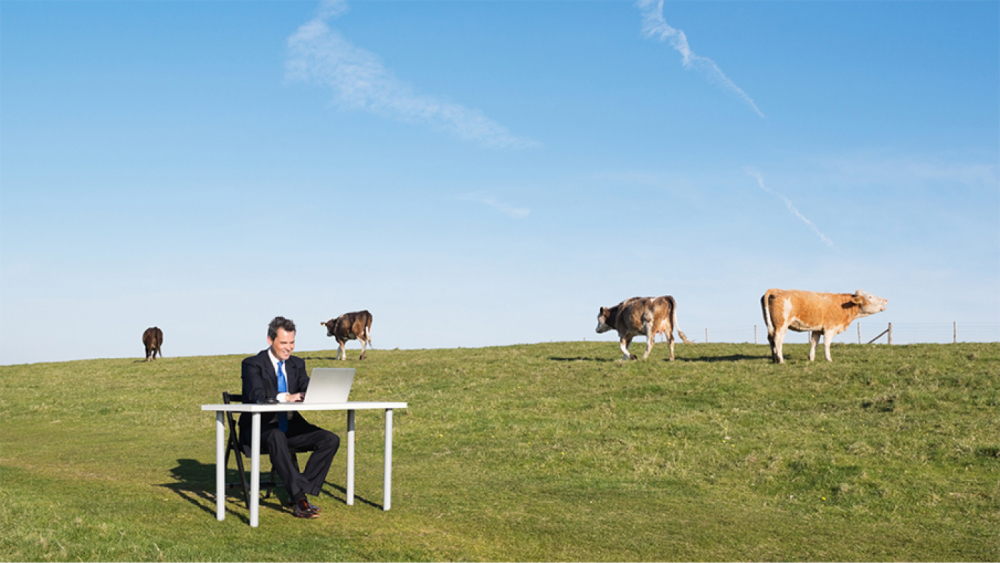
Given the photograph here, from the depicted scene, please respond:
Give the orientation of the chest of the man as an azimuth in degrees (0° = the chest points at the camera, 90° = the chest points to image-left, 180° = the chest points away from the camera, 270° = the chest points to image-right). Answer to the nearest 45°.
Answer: approximately 315°

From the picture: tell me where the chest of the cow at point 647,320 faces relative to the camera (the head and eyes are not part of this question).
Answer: to the viewer's left

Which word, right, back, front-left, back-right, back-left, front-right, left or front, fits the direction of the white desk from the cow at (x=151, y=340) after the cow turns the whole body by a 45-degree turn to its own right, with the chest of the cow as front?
back-right

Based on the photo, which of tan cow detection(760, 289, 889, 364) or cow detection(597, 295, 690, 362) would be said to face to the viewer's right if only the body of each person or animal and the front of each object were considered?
the tan cow

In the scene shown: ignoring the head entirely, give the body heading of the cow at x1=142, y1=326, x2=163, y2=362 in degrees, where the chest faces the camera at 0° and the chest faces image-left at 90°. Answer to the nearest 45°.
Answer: approximately 180°

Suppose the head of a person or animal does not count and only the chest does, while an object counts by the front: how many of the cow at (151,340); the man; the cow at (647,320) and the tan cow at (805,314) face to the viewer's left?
1

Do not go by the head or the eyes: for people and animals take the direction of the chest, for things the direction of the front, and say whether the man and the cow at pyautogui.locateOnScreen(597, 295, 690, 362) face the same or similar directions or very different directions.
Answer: very different directions

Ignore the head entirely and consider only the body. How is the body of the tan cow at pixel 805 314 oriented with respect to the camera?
to the viewer's right

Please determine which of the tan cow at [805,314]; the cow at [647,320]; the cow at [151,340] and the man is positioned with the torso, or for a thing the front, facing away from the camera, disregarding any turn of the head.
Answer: the cow at [151,340]

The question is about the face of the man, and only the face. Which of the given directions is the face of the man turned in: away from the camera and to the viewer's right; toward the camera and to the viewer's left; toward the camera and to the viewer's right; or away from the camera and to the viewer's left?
toward the camera and to the viewer's right

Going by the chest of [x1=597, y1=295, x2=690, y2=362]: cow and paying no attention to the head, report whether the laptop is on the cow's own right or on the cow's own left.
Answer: on the cow's own left

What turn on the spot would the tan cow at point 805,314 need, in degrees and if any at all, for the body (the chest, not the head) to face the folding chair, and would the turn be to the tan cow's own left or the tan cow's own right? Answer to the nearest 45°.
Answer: approximately 90° to the tan cow's own right

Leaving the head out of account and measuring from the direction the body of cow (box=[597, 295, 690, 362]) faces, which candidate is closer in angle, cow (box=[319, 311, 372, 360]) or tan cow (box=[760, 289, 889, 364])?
the cow
